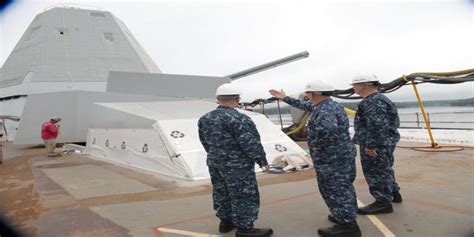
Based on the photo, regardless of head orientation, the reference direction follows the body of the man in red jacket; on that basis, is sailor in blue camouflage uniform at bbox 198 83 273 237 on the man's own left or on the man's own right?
on the man's own right

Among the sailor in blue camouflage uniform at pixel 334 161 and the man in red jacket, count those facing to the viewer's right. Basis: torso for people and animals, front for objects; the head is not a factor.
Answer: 1

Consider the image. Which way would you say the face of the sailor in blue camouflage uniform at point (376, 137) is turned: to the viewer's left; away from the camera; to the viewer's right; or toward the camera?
to the viewer's left

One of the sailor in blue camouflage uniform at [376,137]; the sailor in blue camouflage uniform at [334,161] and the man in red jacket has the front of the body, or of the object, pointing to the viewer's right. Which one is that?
the man in red jacket

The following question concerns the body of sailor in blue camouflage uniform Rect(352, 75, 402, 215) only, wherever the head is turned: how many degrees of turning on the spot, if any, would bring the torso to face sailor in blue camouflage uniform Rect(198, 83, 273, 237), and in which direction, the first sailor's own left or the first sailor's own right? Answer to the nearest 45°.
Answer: approximately 45° to the first sailor's own left

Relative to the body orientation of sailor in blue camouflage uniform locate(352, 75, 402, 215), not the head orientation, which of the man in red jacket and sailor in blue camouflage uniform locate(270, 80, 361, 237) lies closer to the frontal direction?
the man in red jacket

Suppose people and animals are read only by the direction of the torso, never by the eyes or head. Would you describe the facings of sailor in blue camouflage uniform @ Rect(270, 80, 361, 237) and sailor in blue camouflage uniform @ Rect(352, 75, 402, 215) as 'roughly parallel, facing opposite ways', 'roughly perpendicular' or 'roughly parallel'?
roughly parallel

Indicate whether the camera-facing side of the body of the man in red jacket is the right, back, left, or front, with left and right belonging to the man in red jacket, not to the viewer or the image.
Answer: right

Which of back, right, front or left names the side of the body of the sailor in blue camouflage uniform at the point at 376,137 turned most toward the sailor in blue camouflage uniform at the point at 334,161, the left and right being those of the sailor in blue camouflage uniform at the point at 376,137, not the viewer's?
left

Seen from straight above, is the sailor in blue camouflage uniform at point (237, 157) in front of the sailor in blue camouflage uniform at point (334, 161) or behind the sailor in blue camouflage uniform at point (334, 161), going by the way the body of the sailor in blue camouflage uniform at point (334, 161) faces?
in front

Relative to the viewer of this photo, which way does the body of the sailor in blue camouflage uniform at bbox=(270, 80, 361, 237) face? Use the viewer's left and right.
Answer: facing to the left of the viewer
